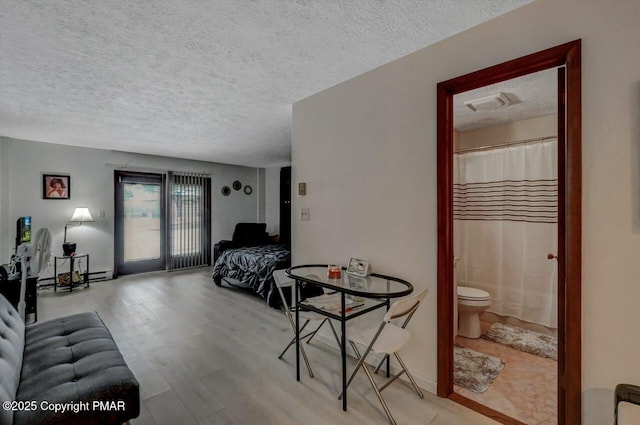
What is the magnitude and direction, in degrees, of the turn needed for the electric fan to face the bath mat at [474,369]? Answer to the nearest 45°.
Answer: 0° — it already faces it

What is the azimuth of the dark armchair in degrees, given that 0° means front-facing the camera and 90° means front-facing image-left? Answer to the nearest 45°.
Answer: approximately 45°

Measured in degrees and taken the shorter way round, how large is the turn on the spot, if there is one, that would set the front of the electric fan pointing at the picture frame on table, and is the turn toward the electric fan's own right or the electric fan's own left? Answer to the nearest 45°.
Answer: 0° — it already faces it

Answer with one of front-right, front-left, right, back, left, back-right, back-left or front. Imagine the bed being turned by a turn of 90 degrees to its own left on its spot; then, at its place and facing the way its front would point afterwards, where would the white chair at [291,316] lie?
front-right

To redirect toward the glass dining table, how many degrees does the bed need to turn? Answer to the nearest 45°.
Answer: approximately 45° to its left

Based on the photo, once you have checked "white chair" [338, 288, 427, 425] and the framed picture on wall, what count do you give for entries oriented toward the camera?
1

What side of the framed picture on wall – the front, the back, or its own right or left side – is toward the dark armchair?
left

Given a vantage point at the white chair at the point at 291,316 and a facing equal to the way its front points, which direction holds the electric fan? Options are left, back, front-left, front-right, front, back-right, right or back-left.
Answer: back-right

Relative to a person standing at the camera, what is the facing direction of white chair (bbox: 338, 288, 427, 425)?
facing away from the viewer and to the left of the viewer

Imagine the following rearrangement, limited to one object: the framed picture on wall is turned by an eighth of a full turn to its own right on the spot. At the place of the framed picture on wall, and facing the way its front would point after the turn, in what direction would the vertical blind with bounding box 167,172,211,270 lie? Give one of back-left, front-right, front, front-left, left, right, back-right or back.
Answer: back-left

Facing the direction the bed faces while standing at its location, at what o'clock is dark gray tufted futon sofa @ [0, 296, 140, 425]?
The dark gray tufted futon sofa is roughly at 11 o'clock from the bed.

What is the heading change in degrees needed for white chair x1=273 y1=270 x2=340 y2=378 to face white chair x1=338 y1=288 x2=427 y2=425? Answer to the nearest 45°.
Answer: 0° — it already faces it

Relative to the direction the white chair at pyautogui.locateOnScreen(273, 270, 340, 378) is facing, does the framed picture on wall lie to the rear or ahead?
to the rear
